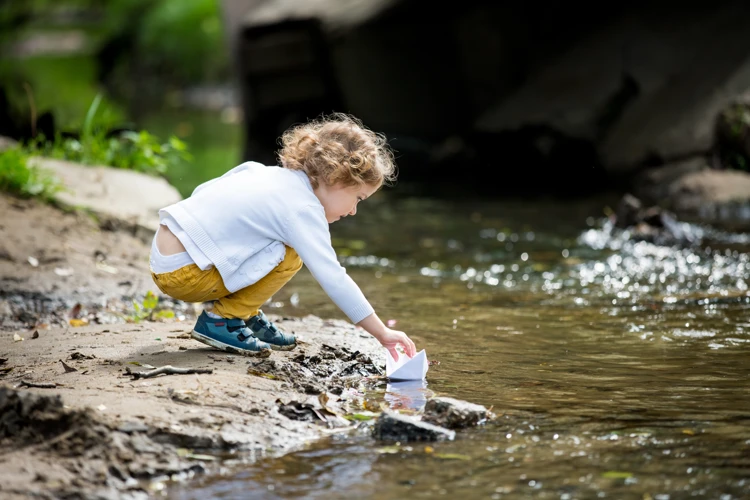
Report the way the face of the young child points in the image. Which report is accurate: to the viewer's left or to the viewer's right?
to the viewer's right

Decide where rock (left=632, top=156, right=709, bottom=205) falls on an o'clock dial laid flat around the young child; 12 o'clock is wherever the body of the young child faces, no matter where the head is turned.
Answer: The rock is roughly at 10 o'clock from the young child.

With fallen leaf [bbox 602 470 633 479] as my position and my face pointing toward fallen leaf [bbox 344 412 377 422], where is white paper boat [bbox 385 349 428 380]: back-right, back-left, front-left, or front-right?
front-right

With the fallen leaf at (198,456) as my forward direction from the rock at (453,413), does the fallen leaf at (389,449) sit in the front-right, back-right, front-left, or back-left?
front-left

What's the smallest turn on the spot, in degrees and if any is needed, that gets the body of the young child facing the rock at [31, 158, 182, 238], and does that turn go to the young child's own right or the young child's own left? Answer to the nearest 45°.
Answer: approximately 90° to the young child's own left

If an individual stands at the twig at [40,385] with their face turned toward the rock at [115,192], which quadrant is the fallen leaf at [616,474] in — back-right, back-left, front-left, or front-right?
back-right

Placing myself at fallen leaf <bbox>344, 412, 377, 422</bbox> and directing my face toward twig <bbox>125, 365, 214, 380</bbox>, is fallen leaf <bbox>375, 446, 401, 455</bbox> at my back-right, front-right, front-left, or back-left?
back-left

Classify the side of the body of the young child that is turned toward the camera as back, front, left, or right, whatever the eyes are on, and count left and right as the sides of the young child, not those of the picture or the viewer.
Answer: right

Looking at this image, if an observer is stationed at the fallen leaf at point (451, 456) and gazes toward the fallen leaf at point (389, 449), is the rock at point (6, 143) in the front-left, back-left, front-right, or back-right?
front-right

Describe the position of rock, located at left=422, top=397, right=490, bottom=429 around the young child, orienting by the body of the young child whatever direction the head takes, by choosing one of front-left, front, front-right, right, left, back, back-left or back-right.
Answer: front-right

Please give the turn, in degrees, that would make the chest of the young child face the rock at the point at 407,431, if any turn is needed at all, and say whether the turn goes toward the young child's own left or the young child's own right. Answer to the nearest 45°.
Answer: approximately 45° to the young child's own right
